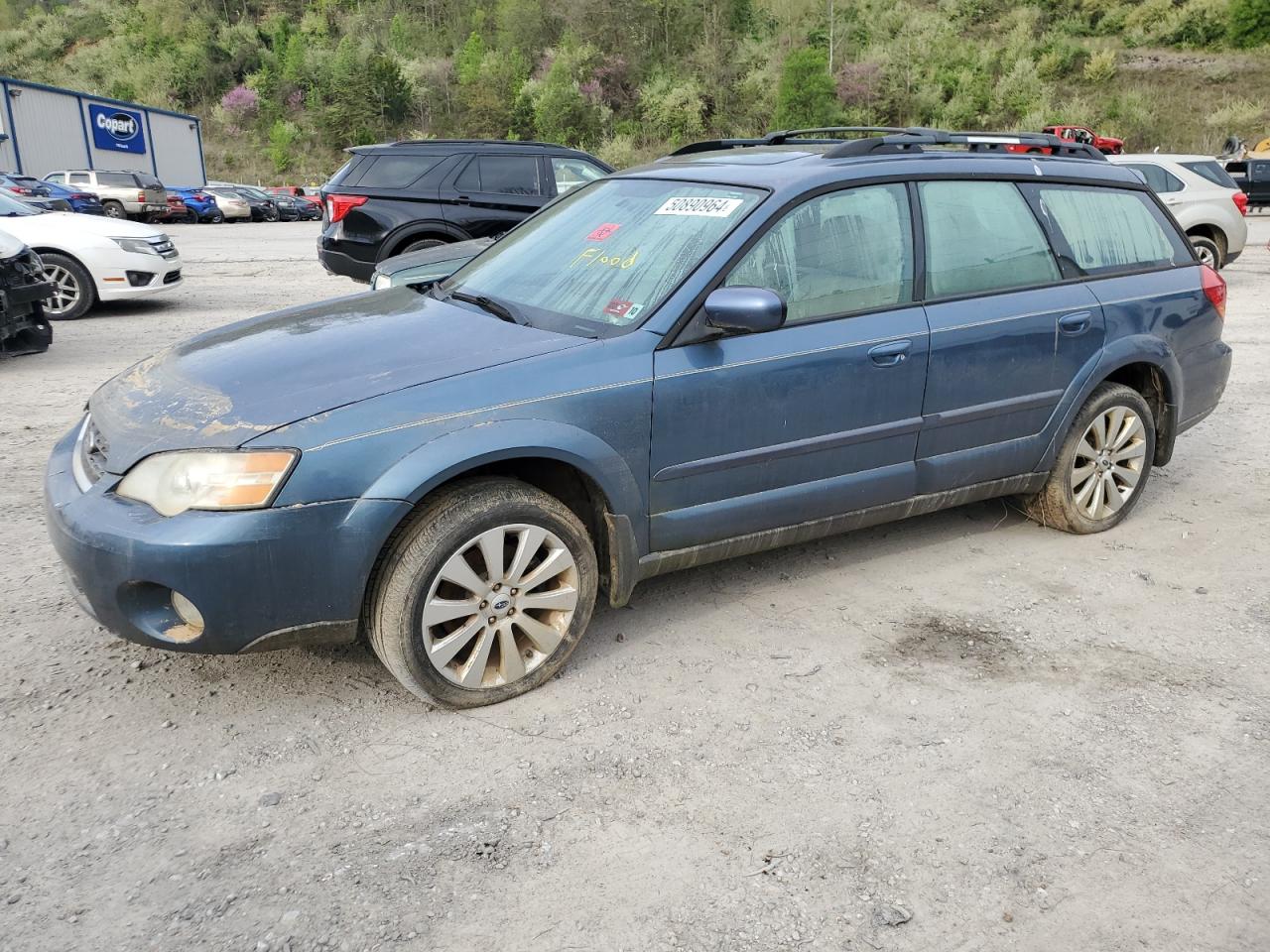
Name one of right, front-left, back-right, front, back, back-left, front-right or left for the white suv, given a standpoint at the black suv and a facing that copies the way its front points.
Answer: front-right

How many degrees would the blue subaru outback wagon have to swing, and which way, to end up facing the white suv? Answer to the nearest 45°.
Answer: approximately 180°

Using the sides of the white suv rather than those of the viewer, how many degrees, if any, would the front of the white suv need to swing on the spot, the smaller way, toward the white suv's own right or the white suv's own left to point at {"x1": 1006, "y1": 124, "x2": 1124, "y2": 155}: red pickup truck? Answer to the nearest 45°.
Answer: approximately 45° to the white suv's own right

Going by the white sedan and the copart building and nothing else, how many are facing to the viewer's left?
0

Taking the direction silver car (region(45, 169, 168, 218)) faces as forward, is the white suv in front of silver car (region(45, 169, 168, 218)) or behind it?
behind

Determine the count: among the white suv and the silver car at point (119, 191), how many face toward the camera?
0

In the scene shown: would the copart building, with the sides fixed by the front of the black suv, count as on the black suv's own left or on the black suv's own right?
on the black suv's own left

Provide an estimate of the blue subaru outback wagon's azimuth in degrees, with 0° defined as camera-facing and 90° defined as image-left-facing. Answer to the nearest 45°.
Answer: approximately 45°

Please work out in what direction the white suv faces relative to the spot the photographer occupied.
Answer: facing away from the viewer and to the left of the viewer

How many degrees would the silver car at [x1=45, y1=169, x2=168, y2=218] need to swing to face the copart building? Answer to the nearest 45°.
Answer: approximately 45° to its right

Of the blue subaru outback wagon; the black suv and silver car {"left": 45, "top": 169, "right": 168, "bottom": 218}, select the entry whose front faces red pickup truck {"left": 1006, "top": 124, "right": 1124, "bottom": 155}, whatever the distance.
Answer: the black suv

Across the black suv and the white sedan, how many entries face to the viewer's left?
0

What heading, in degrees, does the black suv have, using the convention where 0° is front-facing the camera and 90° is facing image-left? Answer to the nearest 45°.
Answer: approximately 225°
